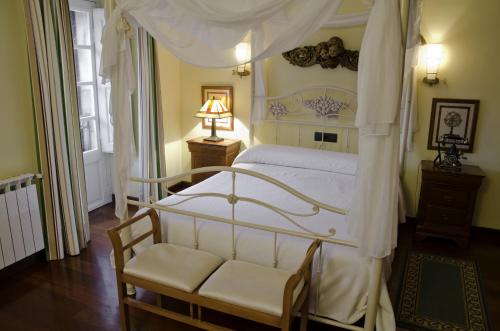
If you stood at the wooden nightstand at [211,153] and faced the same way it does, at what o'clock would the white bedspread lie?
The white bedspread is roughly at 10 o'clock from the wooden nightstand.

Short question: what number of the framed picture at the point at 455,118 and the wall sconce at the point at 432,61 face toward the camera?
2

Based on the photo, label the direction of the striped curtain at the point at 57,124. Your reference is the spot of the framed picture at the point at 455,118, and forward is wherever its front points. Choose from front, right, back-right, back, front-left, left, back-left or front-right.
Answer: front-right

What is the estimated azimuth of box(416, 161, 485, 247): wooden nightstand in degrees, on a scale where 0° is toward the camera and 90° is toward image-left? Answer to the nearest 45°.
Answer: approximately 0°

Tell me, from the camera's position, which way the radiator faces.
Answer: facing the viewer and to the right of the viewer

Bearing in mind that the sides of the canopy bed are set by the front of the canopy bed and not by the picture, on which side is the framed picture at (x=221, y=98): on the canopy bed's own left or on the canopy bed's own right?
on the canopy bed's own right

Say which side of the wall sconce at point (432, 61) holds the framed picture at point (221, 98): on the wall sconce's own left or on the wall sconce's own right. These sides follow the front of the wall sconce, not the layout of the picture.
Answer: on the wall sconce's own right

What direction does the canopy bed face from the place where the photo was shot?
facing the viewer and to the left of the viewer

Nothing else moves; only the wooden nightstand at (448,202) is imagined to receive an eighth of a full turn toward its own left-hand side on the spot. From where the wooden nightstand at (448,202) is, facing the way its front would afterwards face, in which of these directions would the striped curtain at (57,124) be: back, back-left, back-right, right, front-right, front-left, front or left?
right
